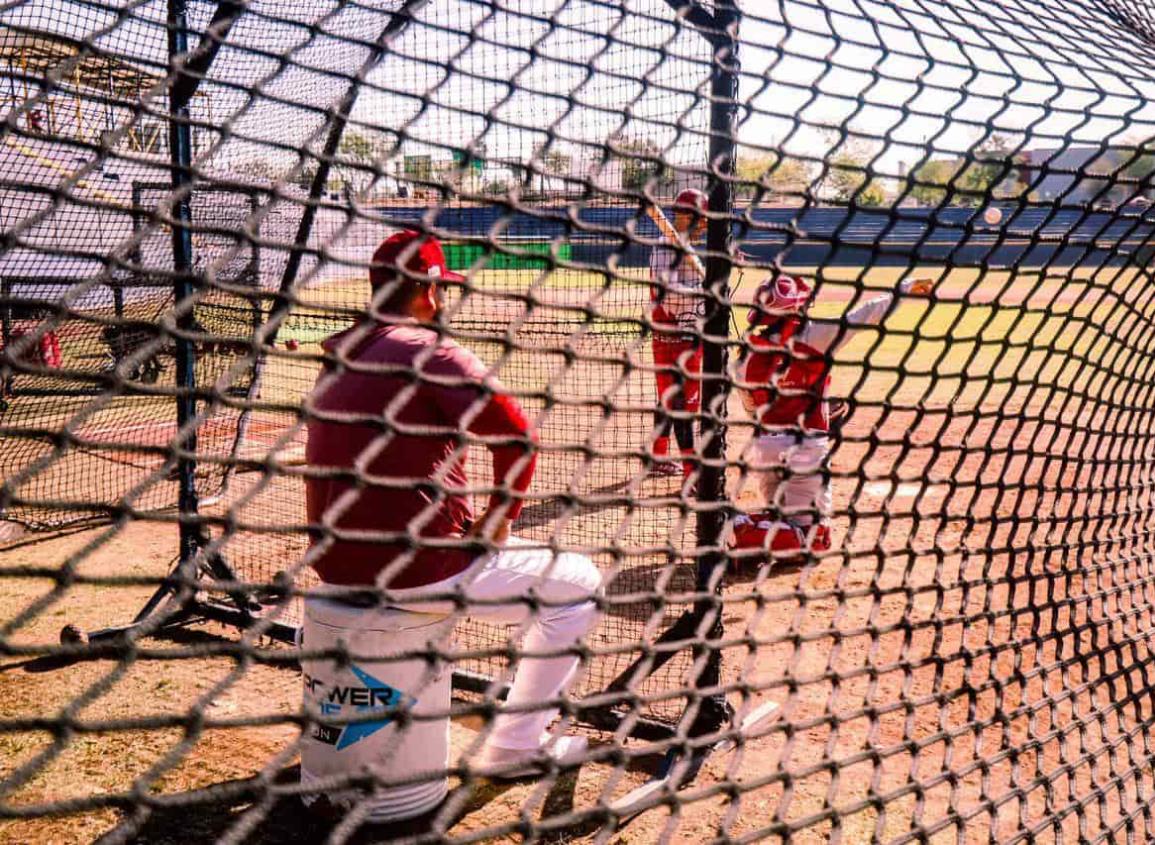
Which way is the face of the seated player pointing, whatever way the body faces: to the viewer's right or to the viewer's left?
to the viewer's right

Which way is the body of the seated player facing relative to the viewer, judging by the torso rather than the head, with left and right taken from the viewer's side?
facing away from the viewer and to the right of the viewer

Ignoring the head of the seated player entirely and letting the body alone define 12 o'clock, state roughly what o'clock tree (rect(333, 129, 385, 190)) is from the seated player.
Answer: The tree is roughly at 10 o'clock from the seated player.
